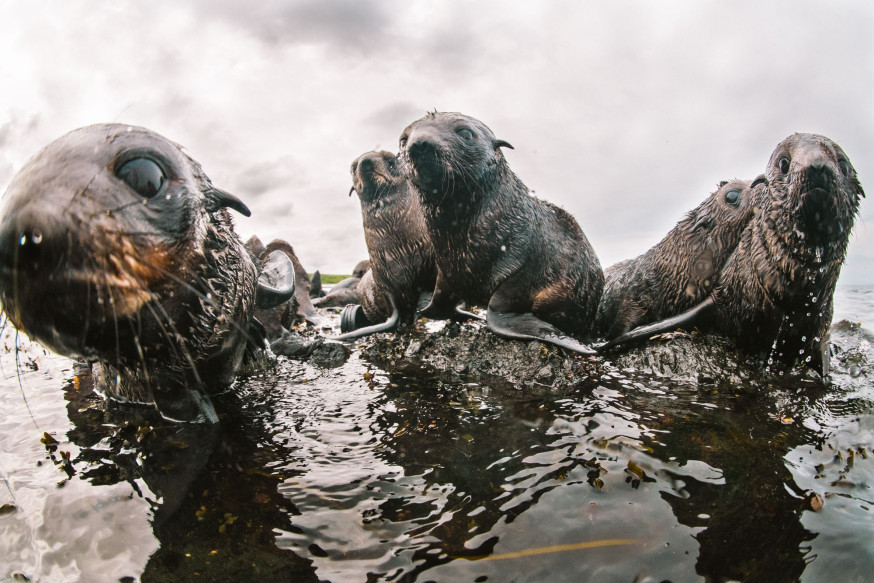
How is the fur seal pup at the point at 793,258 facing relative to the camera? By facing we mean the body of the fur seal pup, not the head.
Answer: toward the camera

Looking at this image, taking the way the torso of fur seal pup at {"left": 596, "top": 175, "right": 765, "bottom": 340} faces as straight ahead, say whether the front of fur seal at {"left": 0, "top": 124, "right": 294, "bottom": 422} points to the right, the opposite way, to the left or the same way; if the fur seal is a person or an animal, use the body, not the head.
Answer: to the right

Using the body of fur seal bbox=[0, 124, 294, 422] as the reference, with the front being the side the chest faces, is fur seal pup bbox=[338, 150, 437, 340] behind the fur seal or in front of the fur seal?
behind

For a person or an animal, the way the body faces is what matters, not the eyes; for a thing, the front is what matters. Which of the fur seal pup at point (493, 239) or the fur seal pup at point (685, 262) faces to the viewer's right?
the fur seal pup at point (685, 262)

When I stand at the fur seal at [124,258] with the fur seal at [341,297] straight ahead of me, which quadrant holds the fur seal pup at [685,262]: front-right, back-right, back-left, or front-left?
front-right

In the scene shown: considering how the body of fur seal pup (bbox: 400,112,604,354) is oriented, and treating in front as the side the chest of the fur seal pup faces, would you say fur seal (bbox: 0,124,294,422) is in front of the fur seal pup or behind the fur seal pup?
in front

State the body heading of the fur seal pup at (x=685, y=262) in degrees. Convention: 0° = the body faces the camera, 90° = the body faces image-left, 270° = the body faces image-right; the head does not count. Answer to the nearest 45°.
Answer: approximately 270°

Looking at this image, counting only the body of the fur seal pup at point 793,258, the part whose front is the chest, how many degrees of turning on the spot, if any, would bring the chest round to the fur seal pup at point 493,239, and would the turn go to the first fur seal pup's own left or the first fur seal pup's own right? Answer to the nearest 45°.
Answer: approximately 90° to the first fur seal pup's own right

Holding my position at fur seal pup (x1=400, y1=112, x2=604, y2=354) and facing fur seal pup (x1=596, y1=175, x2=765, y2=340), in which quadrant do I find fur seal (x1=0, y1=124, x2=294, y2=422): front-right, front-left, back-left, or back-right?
back-right

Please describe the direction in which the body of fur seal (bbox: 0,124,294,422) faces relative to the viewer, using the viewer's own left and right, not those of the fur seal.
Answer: facing the viewer and to the left of the viewer

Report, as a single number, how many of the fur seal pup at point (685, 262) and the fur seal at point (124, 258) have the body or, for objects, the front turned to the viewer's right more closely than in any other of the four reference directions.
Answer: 1

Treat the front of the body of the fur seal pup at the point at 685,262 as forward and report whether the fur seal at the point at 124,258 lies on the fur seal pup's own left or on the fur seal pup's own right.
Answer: on the fur seal pup's own right
